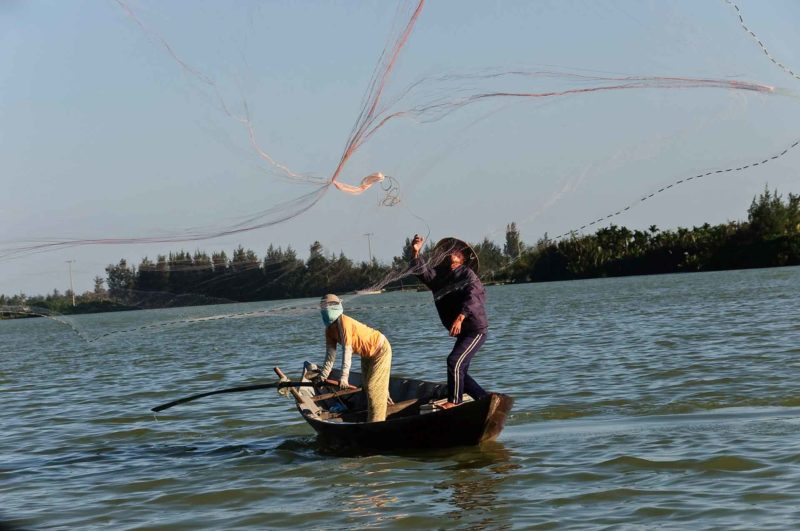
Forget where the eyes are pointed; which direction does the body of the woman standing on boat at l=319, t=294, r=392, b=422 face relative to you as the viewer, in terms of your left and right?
facing the viewer and to the left of the viewer

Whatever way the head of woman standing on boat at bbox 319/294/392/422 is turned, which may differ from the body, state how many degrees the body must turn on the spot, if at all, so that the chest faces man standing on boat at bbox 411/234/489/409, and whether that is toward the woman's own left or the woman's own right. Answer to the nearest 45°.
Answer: approximately 135° to the woman's own left
